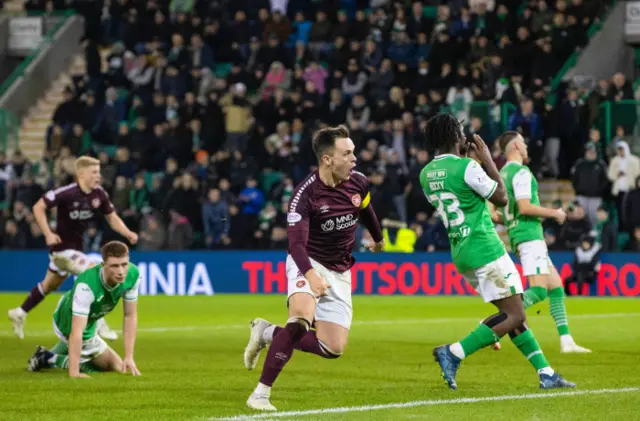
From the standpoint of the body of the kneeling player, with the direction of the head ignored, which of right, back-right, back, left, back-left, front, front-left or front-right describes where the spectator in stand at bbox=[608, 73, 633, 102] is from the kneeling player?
left

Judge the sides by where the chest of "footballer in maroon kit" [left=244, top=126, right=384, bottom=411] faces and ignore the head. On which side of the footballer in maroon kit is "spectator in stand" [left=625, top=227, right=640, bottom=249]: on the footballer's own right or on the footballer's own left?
on the footballer's own left

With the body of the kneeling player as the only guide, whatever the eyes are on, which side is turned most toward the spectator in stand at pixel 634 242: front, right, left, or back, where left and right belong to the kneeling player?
left

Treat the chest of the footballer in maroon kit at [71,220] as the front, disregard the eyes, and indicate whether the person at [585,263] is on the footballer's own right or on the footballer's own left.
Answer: on the footballer's own left

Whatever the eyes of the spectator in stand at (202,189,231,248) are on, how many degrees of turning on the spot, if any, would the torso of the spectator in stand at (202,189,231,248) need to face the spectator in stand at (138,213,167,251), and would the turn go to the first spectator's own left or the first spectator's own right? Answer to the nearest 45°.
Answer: approximately 90° to the first spectator's own right

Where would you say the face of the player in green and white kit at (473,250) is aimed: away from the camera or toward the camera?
away from the camera

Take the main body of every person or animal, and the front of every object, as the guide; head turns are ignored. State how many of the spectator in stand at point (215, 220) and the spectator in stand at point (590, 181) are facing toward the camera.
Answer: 2

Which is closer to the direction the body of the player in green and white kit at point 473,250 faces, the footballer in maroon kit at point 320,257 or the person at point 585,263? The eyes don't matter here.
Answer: the person

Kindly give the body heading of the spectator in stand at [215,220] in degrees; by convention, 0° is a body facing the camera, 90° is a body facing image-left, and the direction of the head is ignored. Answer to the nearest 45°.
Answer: approximately 0°

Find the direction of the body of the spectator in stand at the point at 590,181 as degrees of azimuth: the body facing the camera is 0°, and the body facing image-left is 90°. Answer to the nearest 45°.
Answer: approximately 0°
